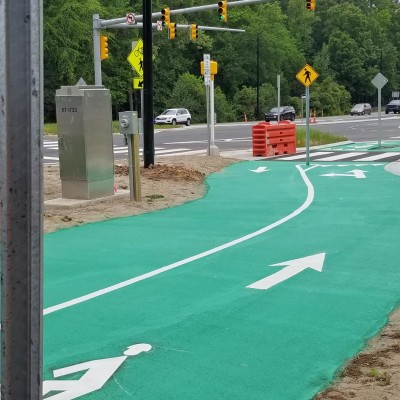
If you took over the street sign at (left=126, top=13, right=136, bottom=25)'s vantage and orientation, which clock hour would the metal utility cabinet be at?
The metal utility cabinet is roughly at 12 o'clock from the street sign.

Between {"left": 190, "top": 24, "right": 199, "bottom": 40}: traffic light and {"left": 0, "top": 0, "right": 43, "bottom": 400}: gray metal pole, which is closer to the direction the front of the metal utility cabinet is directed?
the gray metal pole

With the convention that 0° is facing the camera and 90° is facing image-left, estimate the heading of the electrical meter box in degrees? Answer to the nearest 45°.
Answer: approximately 45°

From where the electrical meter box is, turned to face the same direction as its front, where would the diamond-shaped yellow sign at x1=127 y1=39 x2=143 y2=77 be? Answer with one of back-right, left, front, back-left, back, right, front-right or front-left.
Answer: back-right

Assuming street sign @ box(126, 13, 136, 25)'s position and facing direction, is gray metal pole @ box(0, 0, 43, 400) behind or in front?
in front

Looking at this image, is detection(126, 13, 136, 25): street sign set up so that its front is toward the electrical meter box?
yes

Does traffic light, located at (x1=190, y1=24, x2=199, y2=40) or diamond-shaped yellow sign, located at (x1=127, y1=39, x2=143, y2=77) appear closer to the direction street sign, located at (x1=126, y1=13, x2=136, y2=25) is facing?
the diamond-shaped yellow sign

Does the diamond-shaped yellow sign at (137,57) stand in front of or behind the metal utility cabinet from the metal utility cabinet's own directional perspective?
behind
